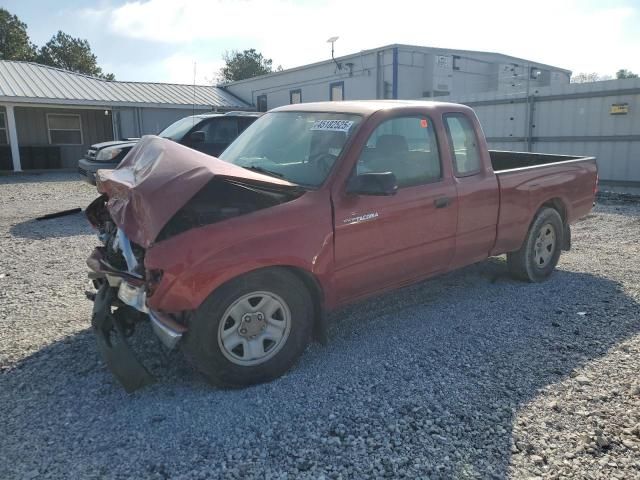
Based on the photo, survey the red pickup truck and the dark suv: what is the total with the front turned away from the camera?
0

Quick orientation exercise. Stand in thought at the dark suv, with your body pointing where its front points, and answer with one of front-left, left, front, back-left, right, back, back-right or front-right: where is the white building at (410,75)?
back

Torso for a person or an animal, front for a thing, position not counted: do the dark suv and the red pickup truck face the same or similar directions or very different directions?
same or similar directions

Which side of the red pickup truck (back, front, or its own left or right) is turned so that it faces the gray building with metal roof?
right

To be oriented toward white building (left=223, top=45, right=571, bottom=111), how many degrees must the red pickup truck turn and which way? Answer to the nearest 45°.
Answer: approximately 135° to its right

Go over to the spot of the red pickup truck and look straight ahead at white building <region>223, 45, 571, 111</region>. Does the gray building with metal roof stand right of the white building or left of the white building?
left

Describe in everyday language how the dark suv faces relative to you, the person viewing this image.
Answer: facing the viewer and to the left of the viewer

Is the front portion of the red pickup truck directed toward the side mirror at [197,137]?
no

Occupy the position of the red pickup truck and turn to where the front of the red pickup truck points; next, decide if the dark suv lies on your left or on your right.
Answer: on your right
